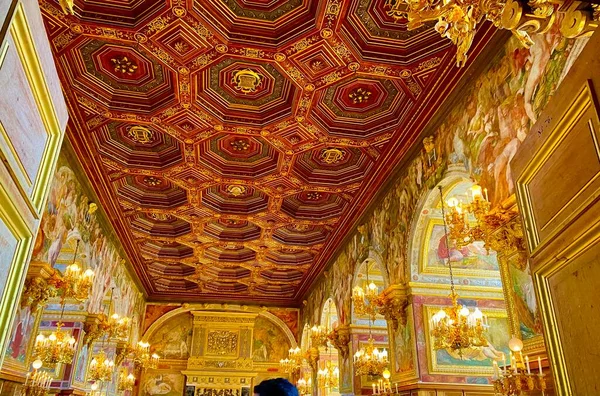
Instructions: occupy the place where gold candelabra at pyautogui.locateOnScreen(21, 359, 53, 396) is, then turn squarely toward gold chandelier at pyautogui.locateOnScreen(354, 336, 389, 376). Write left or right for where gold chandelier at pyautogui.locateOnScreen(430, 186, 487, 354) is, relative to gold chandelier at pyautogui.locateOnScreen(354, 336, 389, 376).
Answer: right

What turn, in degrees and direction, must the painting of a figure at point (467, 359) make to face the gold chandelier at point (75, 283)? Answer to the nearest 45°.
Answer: approximately 90° to its right

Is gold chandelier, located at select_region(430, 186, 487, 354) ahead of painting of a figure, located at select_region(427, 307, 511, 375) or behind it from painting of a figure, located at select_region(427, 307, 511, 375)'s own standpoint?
ahead

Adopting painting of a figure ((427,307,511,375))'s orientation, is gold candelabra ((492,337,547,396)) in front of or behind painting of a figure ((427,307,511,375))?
in front

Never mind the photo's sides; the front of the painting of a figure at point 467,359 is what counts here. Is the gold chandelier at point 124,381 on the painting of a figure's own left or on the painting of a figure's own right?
on the painting of a figure's own right
